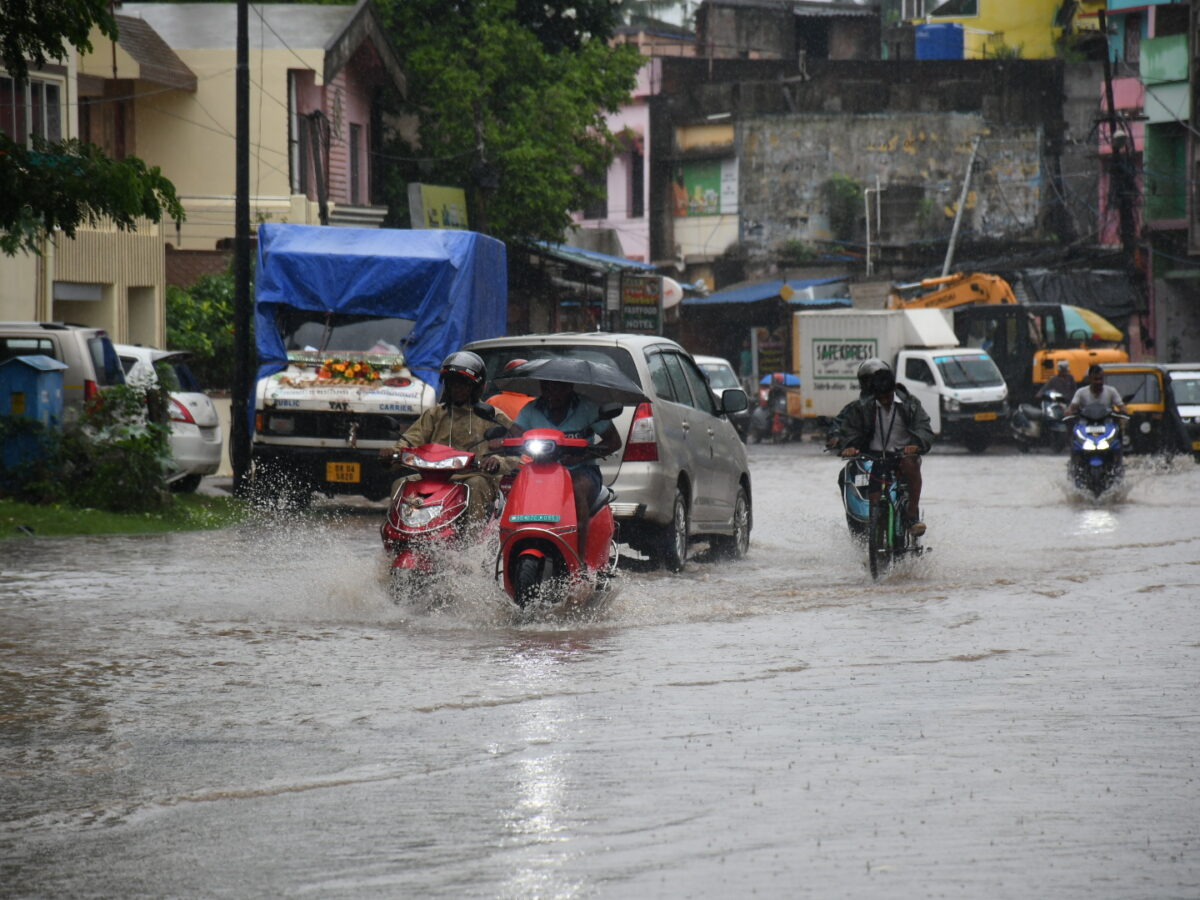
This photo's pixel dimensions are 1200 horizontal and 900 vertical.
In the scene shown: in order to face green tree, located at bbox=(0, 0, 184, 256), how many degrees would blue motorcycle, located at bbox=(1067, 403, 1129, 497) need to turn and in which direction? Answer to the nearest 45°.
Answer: approximately 45° to its right

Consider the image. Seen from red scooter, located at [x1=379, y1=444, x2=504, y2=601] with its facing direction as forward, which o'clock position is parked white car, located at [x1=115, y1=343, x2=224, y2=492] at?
The parked white car is roughly at 4 o'clock from the red scooter.

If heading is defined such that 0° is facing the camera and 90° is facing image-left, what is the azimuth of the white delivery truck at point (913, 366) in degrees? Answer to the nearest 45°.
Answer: approximately 315°

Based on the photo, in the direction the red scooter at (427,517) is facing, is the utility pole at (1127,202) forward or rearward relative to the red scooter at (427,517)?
rearward

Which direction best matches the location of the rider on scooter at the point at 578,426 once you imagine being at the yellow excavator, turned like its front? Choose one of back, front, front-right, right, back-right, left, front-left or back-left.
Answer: left

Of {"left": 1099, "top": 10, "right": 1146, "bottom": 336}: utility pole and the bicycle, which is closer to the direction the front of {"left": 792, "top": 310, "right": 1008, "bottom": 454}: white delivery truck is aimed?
the bicycle

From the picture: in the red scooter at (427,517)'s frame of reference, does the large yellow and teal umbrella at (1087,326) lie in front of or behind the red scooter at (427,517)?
behind

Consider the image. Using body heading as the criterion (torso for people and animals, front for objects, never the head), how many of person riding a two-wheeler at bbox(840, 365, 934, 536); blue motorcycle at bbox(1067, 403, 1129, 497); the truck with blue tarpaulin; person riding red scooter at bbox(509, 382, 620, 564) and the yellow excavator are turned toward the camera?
4

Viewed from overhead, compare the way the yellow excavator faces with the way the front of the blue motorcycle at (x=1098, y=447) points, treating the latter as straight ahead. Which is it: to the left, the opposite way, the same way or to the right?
to the right

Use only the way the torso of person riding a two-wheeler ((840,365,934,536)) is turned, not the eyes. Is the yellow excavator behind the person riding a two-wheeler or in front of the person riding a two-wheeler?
behind

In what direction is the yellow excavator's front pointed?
to the viewer's left
